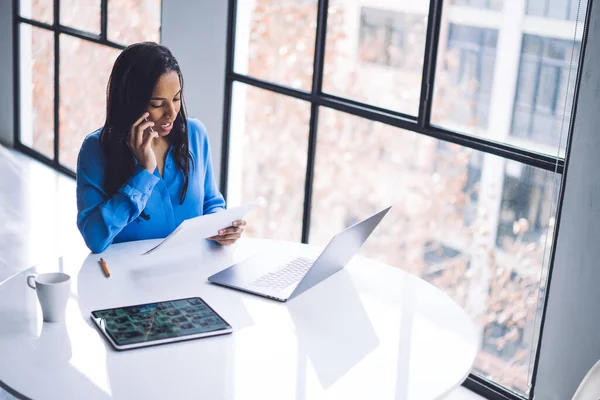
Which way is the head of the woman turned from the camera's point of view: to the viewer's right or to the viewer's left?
to the viewer's right

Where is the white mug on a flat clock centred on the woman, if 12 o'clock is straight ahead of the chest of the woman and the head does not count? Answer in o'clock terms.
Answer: The white mug is roughly at 2 o'clock from the woman.

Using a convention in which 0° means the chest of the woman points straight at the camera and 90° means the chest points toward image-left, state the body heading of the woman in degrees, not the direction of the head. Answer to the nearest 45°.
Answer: approximately 315°

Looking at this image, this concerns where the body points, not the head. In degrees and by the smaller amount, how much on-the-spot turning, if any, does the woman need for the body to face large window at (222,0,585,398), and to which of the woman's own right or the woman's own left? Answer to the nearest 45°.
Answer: approximately 90° to the woman's own left
